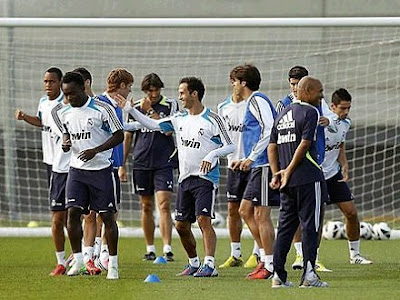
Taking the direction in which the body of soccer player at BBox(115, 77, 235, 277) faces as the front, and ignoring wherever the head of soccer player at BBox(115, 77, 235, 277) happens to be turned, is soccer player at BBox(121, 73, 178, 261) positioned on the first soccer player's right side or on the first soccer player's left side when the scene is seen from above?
on the first soccer player's right side

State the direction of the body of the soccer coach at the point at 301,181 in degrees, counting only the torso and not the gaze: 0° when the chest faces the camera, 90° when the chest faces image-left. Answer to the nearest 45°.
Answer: approximately 225°

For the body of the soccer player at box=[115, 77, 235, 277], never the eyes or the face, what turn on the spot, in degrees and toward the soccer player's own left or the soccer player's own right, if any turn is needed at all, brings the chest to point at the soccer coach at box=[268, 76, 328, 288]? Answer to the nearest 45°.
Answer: approximately 90° to the soccer player's own left

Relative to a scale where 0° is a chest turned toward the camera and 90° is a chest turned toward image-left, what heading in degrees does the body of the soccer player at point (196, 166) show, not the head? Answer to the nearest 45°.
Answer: approximately 45°

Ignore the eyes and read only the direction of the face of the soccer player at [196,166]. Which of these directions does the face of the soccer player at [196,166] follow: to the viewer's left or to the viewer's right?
to the viewer's left

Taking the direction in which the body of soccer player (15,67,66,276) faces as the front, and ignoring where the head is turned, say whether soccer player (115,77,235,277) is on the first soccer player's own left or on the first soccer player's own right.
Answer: on the first soccer player's own left

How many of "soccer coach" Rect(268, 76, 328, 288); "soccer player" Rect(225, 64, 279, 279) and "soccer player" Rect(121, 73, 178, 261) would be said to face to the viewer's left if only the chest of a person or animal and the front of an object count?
1
